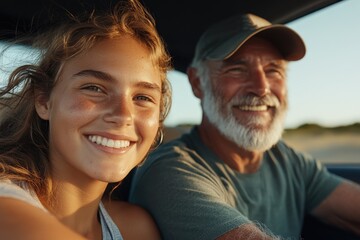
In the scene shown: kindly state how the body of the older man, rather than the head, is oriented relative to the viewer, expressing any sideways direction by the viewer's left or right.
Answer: facing the viewer and to the right of the viewer

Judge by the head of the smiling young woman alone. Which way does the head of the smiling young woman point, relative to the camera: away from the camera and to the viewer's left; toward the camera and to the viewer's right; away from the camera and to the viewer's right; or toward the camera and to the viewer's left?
toward the camera and to the viewer's right

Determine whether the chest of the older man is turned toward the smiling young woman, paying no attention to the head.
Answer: no

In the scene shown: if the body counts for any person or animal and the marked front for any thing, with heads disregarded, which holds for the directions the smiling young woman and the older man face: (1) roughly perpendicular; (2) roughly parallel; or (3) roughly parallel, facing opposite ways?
roughly parallel

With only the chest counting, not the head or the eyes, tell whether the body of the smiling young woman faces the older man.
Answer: no

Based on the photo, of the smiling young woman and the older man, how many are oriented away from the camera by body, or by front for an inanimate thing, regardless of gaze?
0
